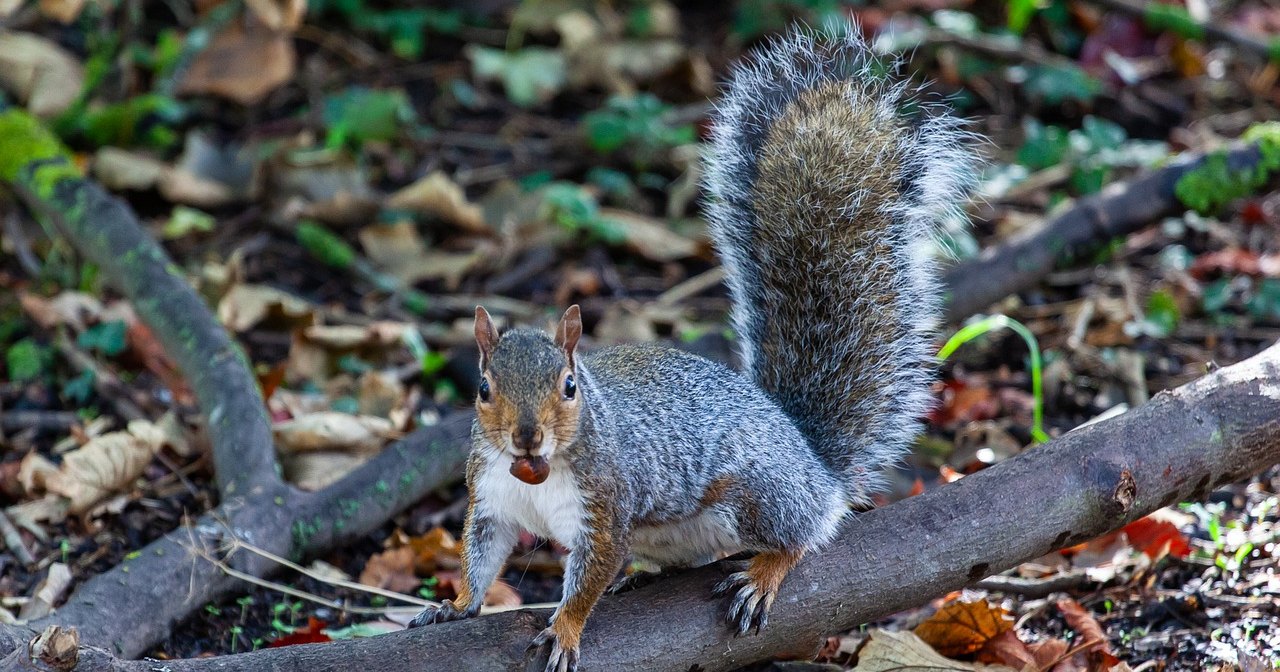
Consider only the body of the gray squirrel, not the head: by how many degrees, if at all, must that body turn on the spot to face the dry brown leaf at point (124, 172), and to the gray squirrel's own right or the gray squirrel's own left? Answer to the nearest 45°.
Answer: approximately 90° to the gray squirrel's own right

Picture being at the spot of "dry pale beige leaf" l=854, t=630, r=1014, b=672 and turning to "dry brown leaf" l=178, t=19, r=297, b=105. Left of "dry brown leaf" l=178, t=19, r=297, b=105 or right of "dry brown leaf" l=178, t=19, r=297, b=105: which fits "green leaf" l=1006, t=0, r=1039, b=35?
right

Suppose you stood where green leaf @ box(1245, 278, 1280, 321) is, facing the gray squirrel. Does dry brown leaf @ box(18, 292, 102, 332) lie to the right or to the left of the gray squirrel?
right

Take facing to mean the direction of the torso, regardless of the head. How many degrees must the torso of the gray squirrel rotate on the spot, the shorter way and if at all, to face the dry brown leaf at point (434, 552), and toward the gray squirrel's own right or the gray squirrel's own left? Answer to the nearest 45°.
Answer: approximately 45° to the gray squirrel's own right

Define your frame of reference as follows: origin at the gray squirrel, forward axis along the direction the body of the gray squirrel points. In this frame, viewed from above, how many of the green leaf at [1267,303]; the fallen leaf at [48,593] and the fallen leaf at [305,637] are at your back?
1

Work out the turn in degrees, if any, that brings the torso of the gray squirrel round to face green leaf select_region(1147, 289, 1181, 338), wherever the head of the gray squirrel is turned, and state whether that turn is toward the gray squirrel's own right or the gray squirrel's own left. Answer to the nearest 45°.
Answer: approximately 180°

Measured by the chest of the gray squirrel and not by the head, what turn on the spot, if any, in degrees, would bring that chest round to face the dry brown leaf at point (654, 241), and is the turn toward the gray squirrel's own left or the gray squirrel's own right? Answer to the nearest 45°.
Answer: approximately 135° to the gray squirrel's own right

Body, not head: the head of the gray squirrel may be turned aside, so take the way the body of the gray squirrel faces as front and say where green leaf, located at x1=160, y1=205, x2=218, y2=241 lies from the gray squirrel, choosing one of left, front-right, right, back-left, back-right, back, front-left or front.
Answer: right

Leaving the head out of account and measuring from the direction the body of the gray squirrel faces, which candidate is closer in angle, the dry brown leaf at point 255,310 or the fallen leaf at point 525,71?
the dry brown leaf

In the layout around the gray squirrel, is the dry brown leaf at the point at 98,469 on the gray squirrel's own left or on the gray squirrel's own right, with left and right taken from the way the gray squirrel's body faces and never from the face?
on the gray squirrel's own right

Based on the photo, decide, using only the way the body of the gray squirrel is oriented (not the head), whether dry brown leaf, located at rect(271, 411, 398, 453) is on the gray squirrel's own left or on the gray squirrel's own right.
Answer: on the gray squirrel's own right

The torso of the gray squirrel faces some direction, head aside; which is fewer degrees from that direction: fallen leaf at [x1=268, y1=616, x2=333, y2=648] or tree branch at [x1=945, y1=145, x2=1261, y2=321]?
the fallen leaf

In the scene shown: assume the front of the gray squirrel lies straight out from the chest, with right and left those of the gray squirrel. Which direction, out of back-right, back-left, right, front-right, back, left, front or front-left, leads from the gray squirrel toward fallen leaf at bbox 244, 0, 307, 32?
right

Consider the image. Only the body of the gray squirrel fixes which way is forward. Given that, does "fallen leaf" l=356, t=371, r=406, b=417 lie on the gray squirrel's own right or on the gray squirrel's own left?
on the gray squirrel's own right

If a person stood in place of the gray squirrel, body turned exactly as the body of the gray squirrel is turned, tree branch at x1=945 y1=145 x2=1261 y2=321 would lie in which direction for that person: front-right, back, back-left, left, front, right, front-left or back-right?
back

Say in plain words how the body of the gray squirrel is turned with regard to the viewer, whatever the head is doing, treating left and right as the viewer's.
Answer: facing the viewer and to the left of the viewer

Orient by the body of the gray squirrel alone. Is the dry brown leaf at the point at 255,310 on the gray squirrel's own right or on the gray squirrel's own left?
on the gray squirrel's own right

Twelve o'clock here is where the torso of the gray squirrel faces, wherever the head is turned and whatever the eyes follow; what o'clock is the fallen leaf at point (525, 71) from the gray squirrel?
The fallen leaf is roughly at 4 o'clock from the gray squirrel.

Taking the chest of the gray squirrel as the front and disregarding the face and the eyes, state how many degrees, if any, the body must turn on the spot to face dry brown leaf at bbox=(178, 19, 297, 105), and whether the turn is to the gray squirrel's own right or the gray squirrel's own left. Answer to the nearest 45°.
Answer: approximately 90° to the gray squirrel's own right
